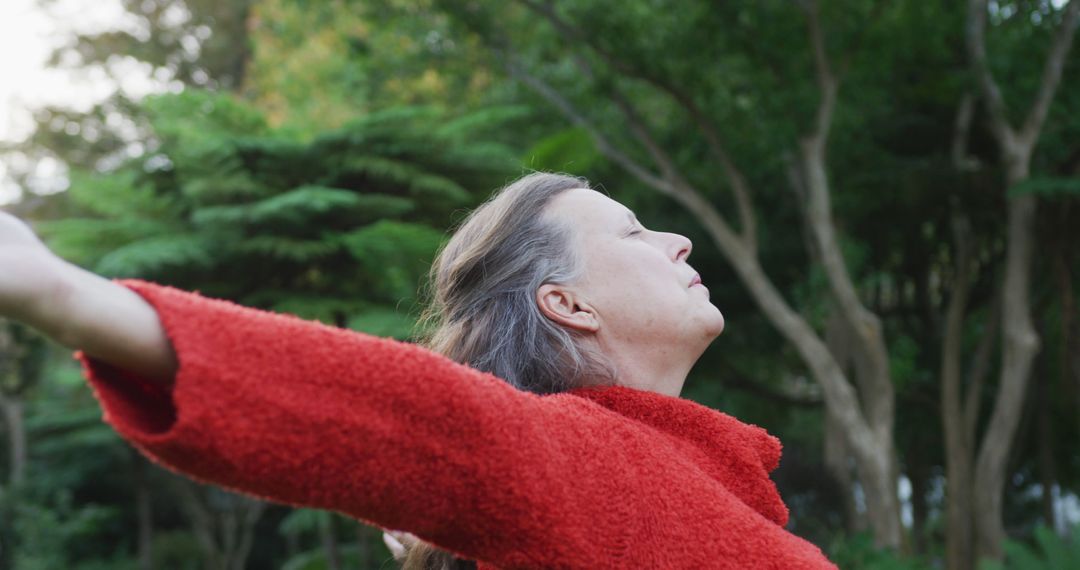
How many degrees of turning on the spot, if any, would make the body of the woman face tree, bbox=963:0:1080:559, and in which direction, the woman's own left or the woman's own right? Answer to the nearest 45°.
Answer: approximately 45° to the woman's own left

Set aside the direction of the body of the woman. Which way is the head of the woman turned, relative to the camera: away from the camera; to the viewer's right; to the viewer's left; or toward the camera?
to the viewer's right

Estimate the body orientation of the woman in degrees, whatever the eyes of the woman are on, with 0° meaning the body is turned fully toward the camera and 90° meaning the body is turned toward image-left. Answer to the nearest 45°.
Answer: approximately 270°
